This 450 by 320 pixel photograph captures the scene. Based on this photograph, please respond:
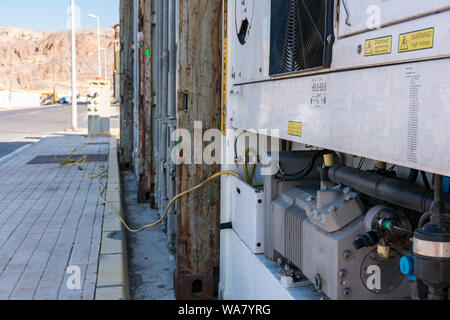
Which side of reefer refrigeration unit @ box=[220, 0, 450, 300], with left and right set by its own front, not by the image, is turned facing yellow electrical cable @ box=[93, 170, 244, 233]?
right

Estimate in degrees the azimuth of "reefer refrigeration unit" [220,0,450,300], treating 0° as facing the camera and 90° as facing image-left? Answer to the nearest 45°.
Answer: approximately 45°
